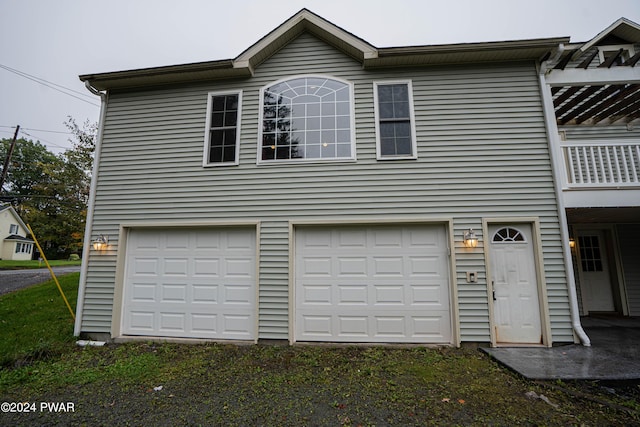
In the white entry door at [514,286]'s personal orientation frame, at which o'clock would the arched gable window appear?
The arched gable window is roughly at 2 o'clock from the white entry door.

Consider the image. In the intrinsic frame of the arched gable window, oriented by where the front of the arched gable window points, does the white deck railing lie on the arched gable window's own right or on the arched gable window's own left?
on the arched gable window's own left

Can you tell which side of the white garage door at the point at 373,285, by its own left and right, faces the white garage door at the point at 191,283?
right

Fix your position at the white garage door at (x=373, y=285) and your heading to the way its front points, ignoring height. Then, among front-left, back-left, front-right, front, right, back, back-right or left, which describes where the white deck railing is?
left

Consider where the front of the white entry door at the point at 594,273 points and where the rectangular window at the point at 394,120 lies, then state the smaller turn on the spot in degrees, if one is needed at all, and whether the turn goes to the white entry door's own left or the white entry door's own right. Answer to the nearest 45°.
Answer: approximately 45° to the white entry door's own right

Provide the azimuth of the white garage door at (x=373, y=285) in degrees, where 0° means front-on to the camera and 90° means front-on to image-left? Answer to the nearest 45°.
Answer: approximately 0°

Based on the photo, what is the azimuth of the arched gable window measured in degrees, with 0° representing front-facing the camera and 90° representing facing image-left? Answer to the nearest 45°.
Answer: approximately 0°
